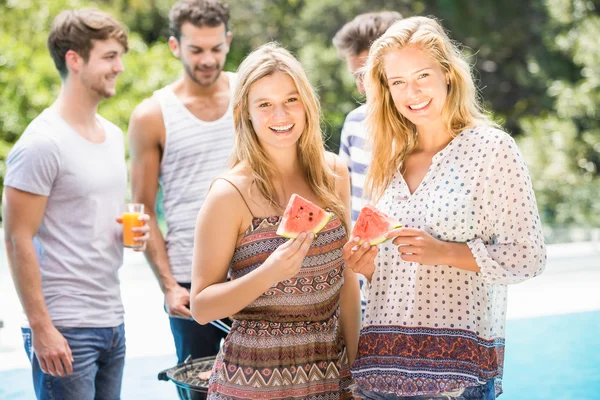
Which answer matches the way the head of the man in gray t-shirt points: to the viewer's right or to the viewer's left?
to the viewer's right

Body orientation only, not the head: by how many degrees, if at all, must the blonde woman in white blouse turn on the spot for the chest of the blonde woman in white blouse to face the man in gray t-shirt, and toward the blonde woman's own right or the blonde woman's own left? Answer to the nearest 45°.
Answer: approximately 45° to the blonde woman's own right

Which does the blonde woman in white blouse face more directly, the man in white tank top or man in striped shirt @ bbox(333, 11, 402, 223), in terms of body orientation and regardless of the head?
the man in white tank top

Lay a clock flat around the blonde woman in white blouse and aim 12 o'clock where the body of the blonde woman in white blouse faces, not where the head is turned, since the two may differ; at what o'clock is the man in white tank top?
The man in white tank top is roughly at 3 o'clock from the blonde woman in white blouse.

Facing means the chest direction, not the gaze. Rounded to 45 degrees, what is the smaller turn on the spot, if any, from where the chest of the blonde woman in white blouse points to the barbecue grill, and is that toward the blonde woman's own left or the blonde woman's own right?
approximately 90° to the blonde woman's own right

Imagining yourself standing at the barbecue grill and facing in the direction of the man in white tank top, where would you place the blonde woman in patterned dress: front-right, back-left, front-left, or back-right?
back-right

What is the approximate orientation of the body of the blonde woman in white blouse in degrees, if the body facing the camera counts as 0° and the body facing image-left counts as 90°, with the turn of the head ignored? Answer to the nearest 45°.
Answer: approximately 45°

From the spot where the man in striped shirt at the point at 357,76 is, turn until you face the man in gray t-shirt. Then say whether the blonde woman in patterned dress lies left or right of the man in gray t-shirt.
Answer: left

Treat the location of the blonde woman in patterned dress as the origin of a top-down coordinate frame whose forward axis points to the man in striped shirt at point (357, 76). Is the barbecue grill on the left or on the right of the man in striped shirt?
left
